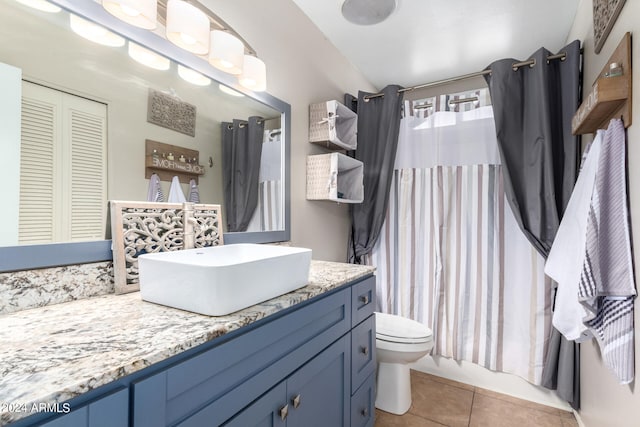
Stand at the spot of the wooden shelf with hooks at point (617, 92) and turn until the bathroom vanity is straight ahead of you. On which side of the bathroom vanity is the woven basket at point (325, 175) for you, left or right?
right

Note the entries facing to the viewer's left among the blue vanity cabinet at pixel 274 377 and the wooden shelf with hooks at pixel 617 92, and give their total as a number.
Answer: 1

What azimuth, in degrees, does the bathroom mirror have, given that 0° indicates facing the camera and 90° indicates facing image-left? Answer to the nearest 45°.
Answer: approximately 315°

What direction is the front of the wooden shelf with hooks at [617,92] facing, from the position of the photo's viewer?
facing to the left of the viewer

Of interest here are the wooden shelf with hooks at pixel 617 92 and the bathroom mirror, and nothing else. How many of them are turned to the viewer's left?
1

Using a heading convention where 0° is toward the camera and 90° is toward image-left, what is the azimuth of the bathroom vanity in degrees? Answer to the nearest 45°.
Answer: approximately 315°

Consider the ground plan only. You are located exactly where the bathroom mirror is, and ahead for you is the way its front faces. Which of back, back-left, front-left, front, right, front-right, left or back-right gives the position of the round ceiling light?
front-left

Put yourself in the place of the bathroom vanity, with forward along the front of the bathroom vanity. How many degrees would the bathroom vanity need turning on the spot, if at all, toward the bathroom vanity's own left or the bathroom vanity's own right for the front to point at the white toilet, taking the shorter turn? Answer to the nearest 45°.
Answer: approximately 90° to the bathroom vanity's own left
